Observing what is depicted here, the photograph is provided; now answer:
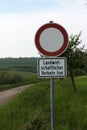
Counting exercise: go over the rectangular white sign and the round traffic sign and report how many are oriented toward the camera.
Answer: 2

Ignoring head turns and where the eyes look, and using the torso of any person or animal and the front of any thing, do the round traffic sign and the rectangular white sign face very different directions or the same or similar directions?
same or similar directions

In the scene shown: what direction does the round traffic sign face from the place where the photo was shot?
facing the viewer

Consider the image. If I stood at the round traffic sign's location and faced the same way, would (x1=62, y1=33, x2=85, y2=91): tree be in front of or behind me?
behind

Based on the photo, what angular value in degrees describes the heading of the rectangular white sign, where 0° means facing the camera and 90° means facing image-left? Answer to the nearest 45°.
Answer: approximately 0°

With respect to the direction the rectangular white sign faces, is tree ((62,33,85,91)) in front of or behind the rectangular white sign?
behind
